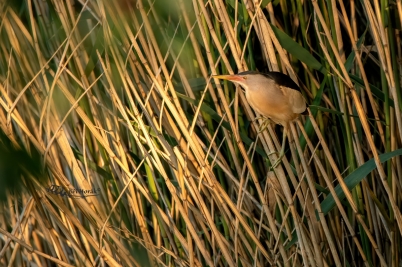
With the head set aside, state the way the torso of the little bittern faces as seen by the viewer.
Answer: to the viewer's left
